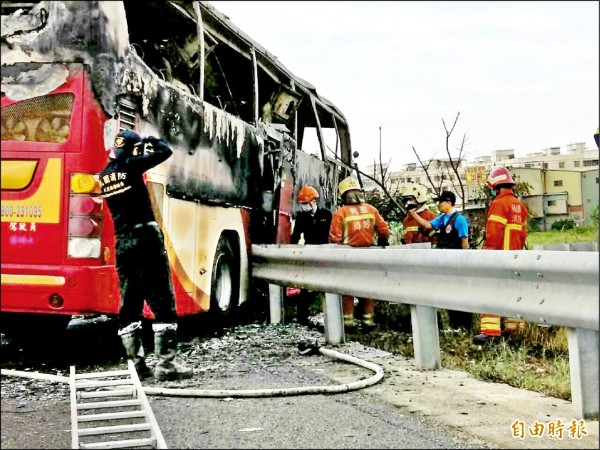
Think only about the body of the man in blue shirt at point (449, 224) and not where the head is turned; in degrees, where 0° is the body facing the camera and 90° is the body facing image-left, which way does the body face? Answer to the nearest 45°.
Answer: approximately 45°

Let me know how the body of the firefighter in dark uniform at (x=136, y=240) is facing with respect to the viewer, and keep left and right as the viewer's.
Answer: facing away from the viewer and to the right of the viewer

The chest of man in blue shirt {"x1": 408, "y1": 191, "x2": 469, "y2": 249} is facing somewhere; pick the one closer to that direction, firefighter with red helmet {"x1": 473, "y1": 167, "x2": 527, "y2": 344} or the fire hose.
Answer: the fire hose
